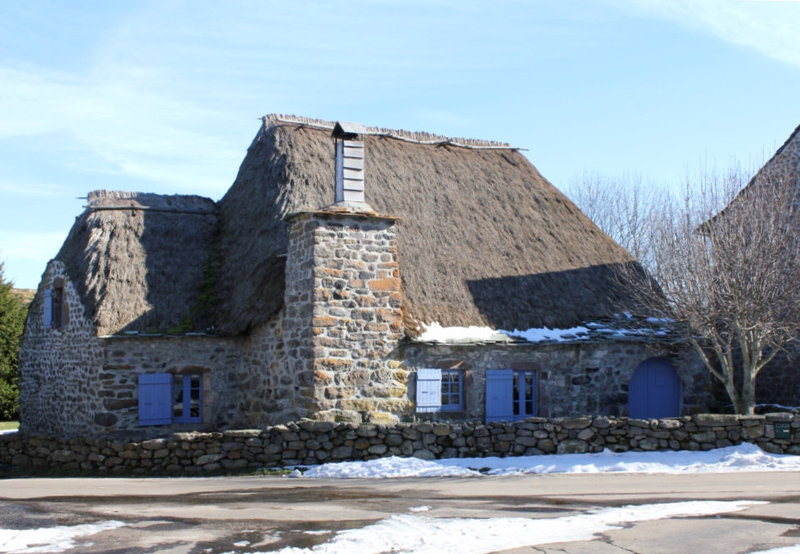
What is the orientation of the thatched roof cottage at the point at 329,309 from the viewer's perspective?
toward the camera

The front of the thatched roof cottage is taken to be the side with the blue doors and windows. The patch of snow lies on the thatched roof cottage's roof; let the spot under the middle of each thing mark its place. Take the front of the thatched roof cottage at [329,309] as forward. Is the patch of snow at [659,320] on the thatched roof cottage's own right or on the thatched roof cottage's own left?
on the thatched roof cottage's own left

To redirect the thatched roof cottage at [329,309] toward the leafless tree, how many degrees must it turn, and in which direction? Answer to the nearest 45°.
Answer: approximately 90° to its left

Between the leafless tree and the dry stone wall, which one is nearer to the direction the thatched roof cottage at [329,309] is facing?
the dry stone wall
